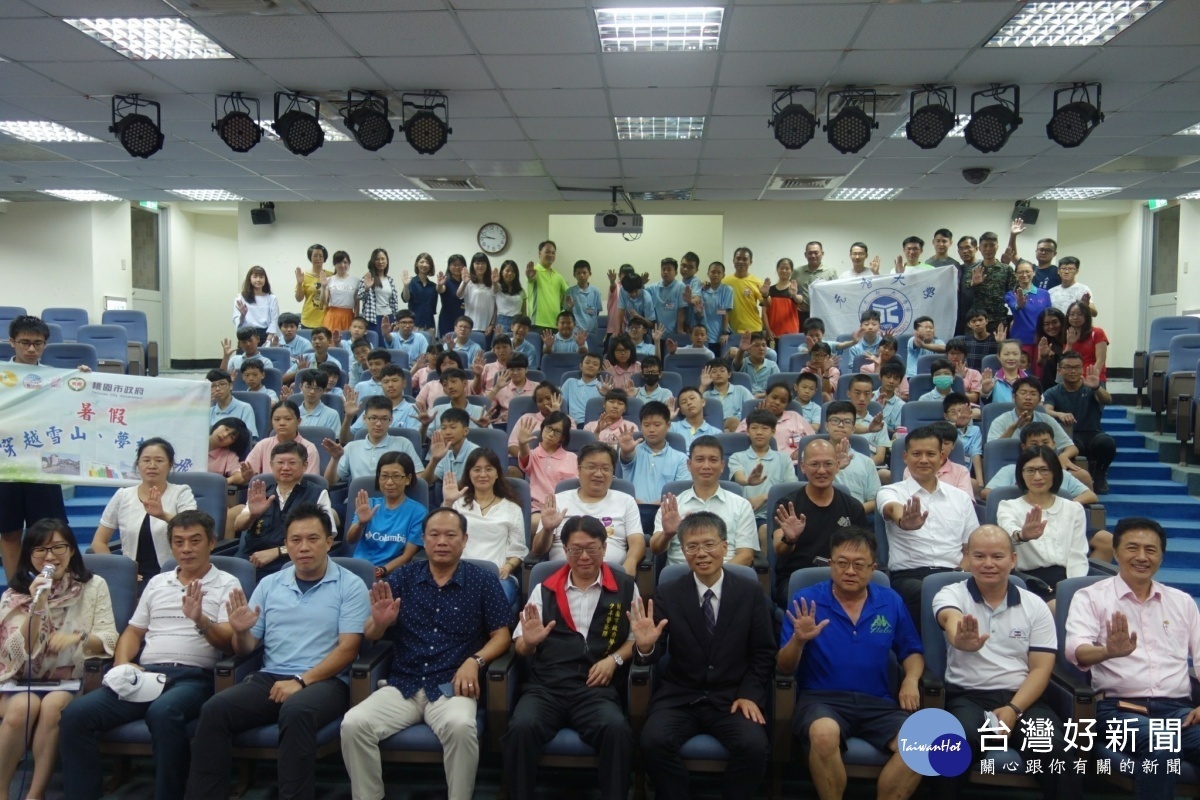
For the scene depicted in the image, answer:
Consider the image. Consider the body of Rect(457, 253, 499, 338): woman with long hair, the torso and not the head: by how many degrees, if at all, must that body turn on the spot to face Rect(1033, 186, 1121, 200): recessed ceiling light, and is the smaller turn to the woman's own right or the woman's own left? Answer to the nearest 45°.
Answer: approximately 90° to the woman's own left

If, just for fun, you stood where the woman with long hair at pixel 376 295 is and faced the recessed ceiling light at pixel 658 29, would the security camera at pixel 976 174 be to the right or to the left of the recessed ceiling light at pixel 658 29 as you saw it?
left

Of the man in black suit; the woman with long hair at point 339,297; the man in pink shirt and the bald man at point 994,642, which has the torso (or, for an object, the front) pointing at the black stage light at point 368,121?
the woman with long hair

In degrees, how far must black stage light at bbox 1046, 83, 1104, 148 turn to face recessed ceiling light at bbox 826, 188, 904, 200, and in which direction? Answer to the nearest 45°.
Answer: approximately 90° to its right

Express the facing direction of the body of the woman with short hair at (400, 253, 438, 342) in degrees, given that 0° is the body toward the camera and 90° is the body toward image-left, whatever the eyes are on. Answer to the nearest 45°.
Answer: approximately 0°

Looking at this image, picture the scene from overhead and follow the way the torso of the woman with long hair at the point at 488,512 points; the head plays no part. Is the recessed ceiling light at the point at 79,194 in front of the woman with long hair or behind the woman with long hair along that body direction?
behind

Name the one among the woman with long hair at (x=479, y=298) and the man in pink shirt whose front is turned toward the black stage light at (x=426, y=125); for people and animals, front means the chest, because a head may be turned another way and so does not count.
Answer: the woman with long hair
